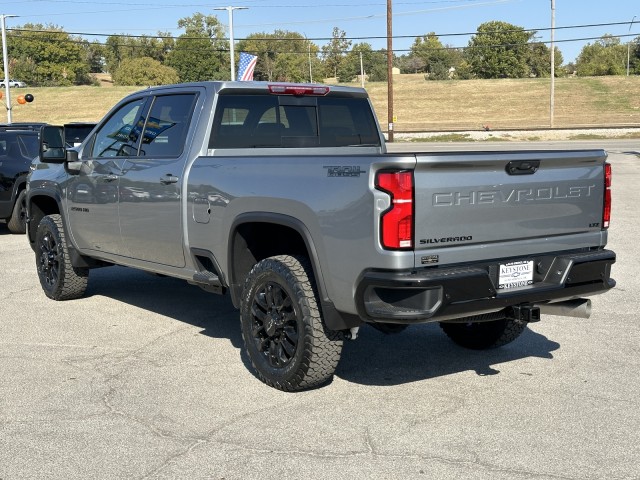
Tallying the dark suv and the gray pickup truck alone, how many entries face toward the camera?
0

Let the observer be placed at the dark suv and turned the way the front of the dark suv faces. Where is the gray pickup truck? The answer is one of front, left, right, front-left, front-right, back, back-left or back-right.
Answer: back-right

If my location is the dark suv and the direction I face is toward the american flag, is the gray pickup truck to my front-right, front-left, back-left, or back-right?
back-right

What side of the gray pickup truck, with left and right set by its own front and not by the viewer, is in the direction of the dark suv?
front

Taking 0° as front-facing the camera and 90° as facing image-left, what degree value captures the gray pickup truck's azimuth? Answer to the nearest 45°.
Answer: approximately 135°

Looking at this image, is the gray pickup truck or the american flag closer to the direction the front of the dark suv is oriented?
the american flag
